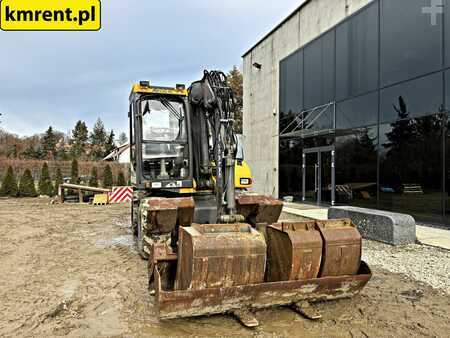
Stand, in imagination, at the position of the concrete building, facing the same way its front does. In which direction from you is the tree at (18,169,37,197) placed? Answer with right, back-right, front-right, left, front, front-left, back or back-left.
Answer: front-right

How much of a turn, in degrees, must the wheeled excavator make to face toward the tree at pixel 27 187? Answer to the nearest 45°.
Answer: approximately 135° to its right

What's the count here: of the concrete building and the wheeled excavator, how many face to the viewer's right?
0

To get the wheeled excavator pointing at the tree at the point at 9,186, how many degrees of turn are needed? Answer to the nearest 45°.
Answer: approximately 135° to its right

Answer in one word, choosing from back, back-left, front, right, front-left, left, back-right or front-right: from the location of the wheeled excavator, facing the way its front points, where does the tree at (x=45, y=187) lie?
back-right

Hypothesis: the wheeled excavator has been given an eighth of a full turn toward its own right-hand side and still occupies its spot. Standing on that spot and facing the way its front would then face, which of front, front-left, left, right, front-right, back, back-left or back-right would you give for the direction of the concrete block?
back

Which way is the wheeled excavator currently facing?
toward the camera

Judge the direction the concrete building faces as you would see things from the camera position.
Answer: facing the viewer and to the left of the viewer

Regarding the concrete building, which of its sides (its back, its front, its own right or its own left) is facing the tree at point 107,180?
right

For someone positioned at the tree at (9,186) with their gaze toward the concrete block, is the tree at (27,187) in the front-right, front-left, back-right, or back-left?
front-left
